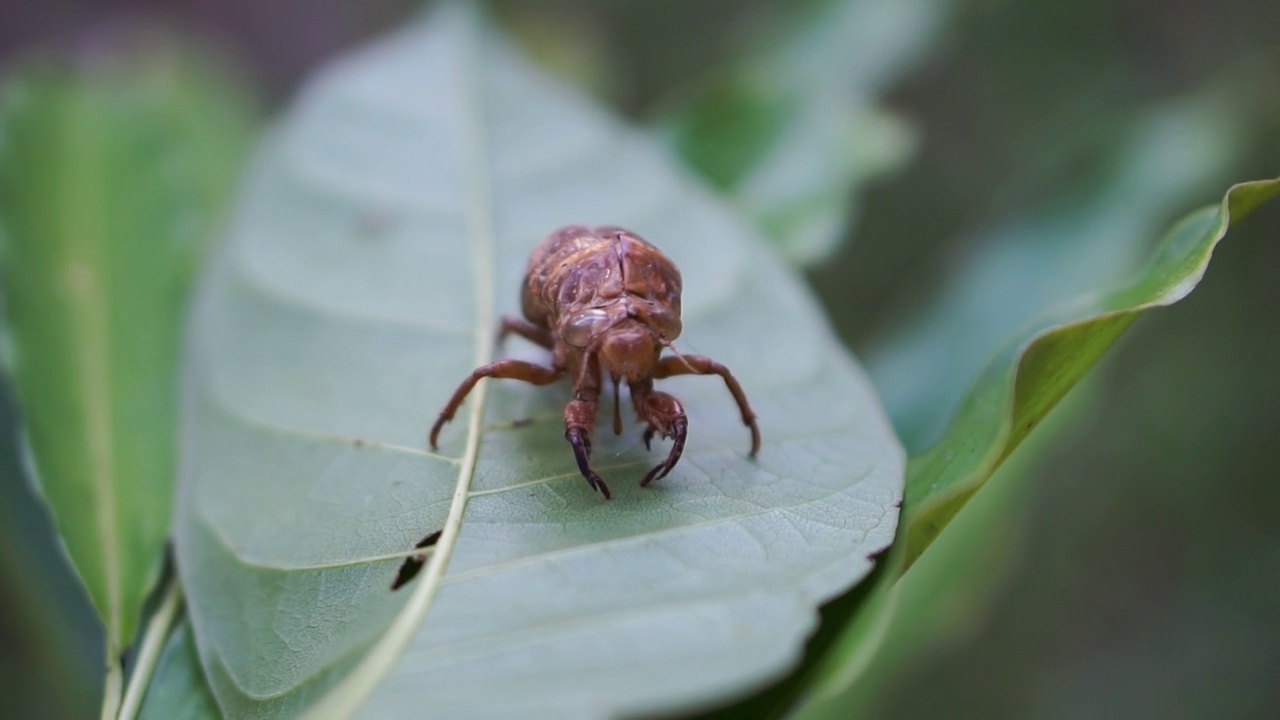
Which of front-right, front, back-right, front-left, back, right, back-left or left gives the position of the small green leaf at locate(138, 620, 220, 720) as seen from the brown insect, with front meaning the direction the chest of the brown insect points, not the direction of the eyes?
front-right

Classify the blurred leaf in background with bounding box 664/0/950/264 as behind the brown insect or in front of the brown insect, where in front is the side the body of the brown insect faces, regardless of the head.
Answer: behind

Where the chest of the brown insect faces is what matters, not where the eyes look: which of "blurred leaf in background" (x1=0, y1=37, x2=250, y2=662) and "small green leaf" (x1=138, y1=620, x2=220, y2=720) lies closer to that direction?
the small green leaf

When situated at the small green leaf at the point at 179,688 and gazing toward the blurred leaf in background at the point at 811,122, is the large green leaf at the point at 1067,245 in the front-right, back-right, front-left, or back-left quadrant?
front-right

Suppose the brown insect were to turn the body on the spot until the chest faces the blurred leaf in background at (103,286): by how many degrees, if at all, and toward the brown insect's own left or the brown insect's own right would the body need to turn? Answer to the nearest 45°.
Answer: approximately 135° to the brown insect's own right

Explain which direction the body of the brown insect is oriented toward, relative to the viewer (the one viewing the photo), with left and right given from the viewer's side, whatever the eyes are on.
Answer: facing the viewer

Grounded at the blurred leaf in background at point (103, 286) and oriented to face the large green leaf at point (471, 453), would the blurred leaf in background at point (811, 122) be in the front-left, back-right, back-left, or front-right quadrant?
front-left
